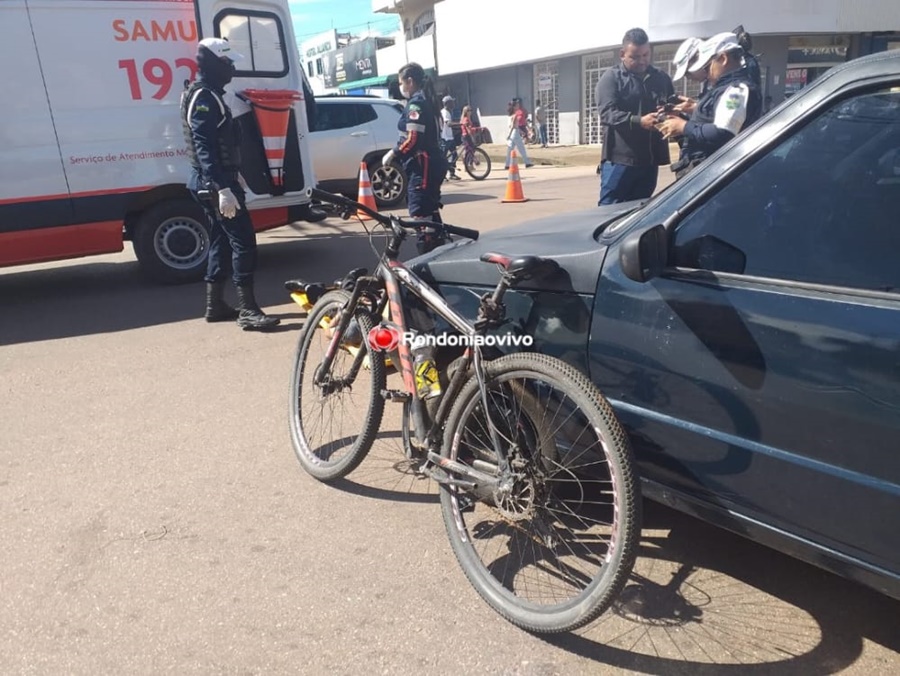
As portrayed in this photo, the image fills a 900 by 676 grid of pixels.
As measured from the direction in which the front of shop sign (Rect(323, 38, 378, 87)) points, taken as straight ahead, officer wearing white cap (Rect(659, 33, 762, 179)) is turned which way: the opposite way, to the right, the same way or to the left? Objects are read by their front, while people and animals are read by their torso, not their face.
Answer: to the right

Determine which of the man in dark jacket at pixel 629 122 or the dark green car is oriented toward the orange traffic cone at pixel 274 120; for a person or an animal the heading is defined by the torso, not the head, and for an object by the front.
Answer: the dark green car

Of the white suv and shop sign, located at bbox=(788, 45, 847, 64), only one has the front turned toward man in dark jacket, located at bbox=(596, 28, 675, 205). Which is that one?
the shop sign

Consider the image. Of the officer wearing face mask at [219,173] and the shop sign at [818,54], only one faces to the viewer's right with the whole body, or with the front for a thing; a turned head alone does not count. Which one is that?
the officer wearing face mask

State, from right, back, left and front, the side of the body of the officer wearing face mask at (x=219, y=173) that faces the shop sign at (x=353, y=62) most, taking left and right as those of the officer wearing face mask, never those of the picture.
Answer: left

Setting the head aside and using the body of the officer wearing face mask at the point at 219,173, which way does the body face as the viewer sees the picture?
to the viewer's right

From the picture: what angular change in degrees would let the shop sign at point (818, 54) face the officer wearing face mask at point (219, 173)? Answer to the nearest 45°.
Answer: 0° — it already faces them

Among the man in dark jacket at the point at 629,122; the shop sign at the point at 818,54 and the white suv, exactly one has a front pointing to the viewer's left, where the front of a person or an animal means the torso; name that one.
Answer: the white suv

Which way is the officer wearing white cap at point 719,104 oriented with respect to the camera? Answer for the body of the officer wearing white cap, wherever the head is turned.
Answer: to the viewer's left

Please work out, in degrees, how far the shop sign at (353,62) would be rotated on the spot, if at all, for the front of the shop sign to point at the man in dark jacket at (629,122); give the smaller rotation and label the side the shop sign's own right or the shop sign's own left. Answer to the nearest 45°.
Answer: approximately 45° to the shop sign's own left

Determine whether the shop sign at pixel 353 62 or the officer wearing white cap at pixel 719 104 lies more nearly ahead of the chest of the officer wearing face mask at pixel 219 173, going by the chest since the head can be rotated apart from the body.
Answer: the officer wearing white cap

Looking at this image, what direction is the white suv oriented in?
to the viewer's left
